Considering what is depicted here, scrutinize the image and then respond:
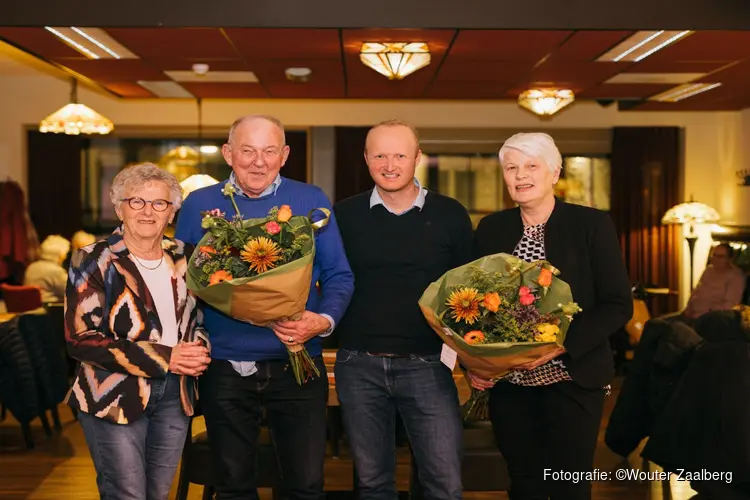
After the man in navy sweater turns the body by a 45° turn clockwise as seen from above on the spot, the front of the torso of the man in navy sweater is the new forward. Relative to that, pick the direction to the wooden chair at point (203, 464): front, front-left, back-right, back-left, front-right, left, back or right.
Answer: right

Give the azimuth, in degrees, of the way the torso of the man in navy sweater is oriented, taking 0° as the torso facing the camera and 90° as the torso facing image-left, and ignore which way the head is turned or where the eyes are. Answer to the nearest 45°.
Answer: approximately 0°

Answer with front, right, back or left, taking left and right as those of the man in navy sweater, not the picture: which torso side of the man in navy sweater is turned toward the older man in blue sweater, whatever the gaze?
right

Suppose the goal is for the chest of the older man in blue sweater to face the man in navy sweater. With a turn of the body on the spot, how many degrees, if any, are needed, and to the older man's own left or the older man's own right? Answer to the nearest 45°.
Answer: approximately 90° to the older man's own left

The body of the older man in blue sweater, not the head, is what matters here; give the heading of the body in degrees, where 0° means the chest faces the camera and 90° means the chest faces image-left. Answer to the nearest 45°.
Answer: approximately 0°

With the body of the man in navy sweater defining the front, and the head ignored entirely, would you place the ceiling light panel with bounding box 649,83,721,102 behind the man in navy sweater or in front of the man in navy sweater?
behind

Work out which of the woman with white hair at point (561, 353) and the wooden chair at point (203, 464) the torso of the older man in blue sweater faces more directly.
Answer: the woman with white hair

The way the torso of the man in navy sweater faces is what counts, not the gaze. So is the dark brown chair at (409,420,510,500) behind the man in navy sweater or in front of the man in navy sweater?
behind
